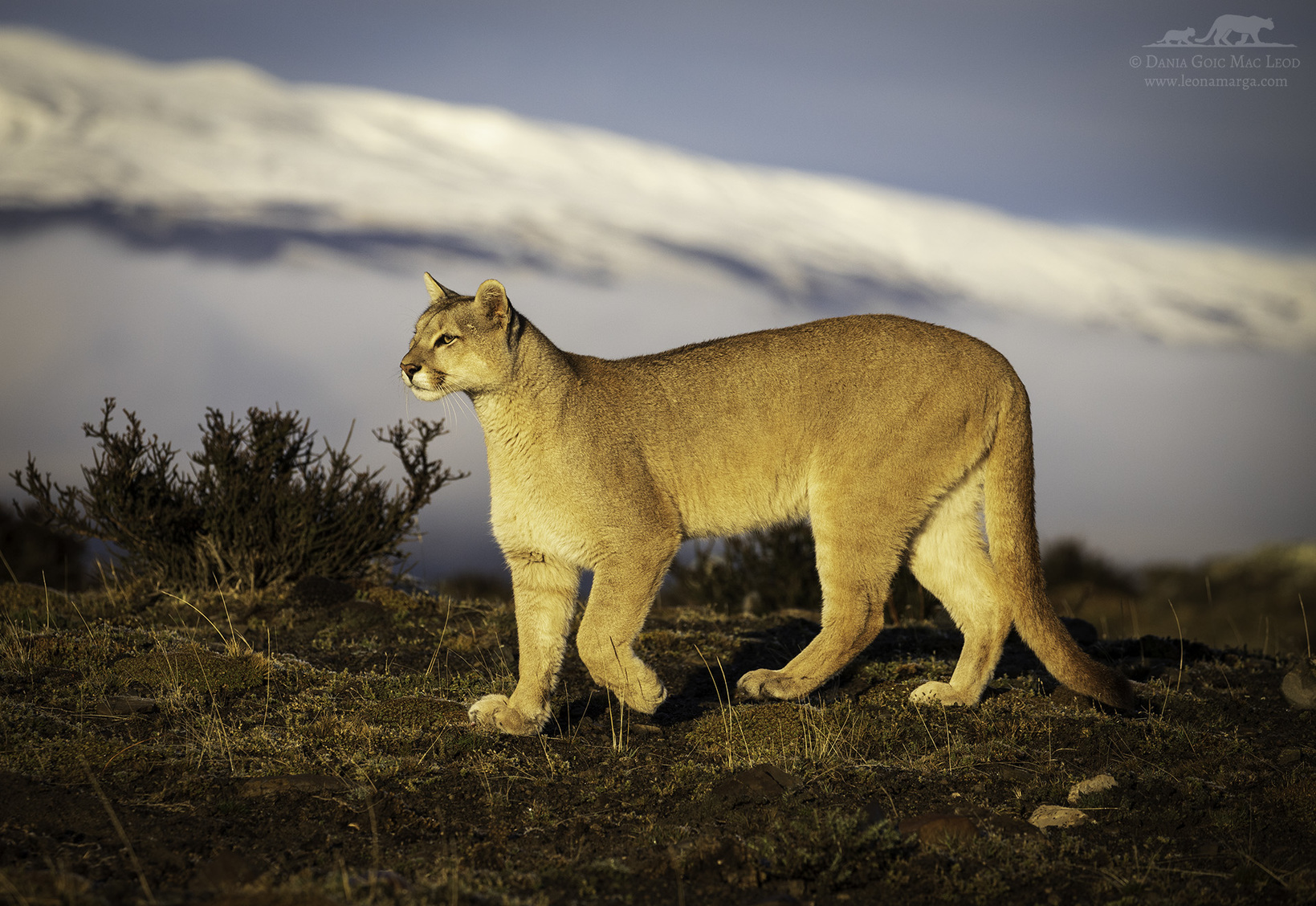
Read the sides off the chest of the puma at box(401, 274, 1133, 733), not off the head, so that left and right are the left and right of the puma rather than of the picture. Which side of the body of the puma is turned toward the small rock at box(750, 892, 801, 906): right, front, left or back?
left

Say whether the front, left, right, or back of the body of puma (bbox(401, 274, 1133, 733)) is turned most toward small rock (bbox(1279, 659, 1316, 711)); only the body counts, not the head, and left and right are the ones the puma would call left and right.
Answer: back

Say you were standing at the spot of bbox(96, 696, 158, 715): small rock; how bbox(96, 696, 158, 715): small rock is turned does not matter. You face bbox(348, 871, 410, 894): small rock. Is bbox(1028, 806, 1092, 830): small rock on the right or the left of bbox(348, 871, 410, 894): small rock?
left

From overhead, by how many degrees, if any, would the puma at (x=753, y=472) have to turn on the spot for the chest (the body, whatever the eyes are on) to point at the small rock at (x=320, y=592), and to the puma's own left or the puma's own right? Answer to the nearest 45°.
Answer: approximately 45° to the puma's own right

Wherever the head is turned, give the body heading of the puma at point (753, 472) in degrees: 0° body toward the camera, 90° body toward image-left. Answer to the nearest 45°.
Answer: approximately 90°

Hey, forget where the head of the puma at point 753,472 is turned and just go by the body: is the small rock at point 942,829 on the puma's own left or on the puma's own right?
on the puma's own left

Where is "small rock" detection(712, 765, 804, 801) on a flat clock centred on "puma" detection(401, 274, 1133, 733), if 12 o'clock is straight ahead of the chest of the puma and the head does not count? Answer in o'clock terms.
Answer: The small rock is roughly at 9 o'clock from the puma.

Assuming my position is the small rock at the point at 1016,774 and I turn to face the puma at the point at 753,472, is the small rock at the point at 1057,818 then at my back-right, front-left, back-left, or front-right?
back-left

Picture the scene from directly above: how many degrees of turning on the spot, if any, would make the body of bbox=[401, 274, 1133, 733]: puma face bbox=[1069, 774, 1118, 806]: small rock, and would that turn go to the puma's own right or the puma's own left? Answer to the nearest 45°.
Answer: approximately 135° to the puma's own left
